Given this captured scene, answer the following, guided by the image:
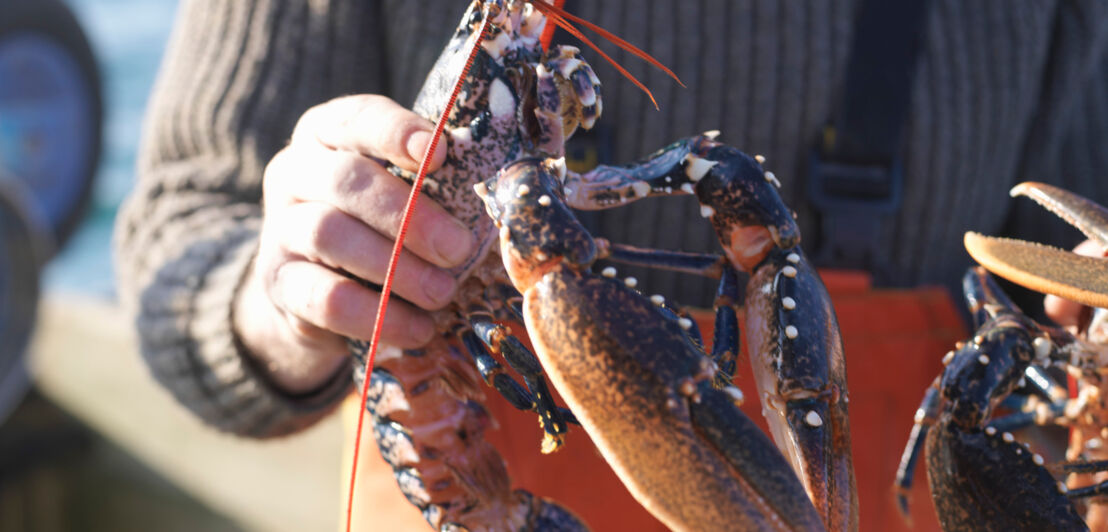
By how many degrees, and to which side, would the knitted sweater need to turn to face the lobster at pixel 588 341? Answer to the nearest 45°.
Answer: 0° — it already faces it

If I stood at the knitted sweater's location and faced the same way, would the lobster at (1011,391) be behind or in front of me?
in front

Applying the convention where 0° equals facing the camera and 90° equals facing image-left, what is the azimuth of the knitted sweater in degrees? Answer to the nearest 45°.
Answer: approximately 0°

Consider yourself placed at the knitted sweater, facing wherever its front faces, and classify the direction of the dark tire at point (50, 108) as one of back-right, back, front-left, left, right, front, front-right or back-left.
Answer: back-right

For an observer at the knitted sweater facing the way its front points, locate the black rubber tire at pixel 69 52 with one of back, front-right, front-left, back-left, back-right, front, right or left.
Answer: back-right

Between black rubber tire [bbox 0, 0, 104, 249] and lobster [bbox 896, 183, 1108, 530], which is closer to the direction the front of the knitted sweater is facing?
the lobster

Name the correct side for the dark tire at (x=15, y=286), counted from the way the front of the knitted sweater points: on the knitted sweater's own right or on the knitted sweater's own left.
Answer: on the knitted sweater's own right

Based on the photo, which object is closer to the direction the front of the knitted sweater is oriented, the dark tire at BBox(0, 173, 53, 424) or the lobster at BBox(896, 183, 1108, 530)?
the lobster
